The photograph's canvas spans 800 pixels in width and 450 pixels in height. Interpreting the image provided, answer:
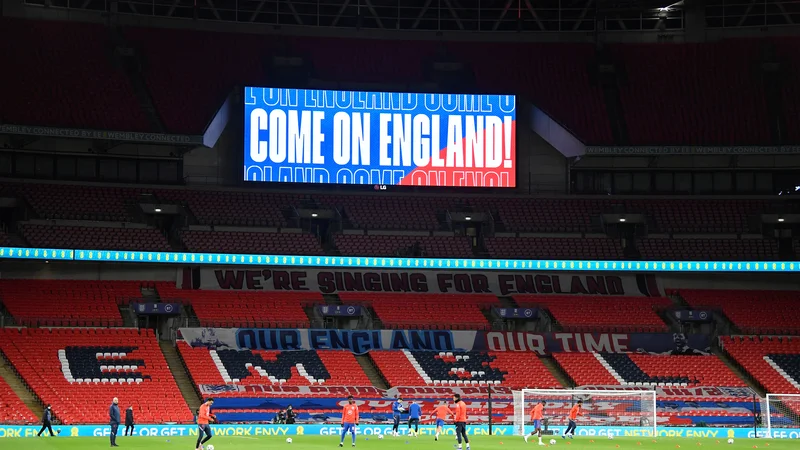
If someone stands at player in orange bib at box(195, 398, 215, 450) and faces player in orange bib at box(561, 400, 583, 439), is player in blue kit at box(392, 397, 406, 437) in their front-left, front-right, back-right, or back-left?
front-left

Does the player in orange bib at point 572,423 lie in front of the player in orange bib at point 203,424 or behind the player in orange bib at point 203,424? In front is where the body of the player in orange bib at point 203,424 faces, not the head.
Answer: in front

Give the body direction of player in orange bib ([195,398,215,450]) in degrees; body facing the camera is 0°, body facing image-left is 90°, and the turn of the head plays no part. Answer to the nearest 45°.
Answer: approximately 270°

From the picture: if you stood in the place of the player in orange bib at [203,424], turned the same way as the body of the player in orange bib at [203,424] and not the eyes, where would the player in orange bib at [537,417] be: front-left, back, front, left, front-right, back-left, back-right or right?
front-left
